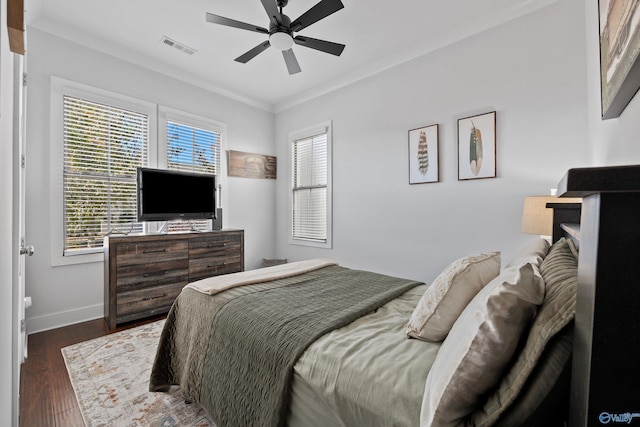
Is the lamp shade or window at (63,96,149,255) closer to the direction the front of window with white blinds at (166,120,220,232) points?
the lamp shade

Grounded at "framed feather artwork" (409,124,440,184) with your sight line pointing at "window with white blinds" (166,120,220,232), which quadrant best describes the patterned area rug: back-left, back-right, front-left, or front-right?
front-left

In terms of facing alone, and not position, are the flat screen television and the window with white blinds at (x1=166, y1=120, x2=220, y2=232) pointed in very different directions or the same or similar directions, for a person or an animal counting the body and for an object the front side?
same or similar directions

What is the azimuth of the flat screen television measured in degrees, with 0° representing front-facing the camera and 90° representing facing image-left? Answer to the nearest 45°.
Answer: approximately 315°

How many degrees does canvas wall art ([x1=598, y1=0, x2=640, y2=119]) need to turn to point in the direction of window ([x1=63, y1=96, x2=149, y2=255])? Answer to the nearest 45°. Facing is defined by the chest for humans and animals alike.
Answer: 0° — it already faces it

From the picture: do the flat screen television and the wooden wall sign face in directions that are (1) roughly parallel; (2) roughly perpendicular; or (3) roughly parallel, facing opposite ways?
roughly parallel

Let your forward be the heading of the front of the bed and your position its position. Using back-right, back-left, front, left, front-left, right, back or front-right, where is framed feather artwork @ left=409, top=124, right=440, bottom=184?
front-right

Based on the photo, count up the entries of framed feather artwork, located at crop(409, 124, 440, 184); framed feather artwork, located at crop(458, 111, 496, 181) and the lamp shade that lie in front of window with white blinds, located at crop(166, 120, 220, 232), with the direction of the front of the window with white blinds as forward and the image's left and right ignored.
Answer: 3

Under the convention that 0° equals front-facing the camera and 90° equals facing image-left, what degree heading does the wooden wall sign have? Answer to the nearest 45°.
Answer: approximately 315°

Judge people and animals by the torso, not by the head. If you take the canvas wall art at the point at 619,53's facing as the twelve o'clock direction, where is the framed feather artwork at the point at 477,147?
The framed feather artwork is roughly at 2 o'clock from the canvas wall art.

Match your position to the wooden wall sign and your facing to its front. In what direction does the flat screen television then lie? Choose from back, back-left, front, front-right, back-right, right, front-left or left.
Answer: right

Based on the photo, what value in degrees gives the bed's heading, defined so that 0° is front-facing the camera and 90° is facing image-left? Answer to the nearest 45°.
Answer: approximately 135°

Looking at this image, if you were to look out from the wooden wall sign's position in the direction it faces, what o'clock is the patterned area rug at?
The patterned area rug is roughly at 2 o'clock from the wooden wall sign.

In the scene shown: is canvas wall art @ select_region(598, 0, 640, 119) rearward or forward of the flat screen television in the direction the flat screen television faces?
forward

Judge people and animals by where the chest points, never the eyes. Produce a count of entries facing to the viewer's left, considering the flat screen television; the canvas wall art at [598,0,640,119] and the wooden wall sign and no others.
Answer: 1

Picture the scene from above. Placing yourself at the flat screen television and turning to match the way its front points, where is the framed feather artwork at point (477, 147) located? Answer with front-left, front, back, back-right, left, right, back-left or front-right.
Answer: front

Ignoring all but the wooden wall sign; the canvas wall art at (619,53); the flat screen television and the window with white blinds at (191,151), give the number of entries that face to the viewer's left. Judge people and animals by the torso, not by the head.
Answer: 1

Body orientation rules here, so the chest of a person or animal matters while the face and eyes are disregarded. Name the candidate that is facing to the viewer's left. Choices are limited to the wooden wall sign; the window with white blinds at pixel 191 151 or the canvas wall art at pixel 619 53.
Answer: the canvas wall art

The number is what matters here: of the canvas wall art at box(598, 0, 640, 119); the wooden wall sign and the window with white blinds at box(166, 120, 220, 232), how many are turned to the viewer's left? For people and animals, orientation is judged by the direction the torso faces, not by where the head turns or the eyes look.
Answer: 1

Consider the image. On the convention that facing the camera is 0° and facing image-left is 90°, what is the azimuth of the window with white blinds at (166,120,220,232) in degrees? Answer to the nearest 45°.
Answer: approximately 315°

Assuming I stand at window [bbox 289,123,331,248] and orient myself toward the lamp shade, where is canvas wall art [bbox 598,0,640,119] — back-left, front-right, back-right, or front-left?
front-right

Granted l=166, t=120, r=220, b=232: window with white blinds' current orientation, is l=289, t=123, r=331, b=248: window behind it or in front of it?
in front
